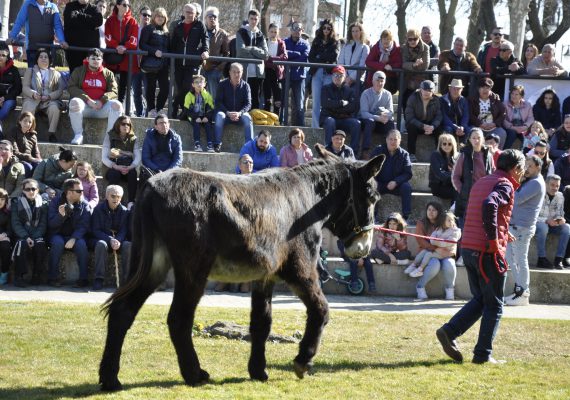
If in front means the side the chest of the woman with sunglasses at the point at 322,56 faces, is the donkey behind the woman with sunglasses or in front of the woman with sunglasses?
in front

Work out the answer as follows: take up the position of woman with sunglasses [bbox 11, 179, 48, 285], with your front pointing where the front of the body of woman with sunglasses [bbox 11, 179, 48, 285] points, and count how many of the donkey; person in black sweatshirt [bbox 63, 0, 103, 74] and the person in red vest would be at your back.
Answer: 1

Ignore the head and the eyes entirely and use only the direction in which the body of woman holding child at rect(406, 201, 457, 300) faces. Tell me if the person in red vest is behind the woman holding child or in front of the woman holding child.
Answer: in front

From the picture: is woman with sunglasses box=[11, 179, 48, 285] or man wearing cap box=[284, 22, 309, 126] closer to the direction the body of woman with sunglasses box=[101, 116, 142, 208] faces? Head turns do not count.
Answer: the woman with sunglasses

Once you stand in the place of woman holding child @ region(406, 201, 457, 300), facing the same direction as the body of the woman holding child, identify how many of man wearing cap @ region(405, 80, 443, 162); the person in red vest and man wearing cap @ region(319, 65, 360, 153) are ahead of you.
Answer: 1

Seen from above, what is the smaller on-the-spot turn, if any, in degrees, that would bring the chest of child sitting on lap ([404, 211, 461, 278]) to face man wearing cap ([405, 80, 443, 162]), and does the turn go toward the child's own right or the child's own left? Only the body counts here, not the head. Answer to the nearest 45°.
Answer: approximately 135° to the child's own right

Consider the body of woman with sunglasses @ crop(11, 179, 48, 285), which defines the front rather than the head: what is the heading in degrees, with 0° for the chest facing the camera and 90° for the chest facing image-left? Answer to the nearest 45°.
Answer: approximately 0°

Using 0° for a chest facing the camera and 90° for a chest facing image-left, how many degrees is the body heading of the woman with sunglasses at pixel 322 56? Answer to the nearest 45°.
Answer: approximately 0°

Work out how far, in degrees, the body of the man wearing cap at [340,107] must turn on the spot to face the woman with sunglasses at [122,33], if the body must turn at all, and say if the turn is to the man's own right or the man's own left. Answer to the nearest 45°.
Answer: approximately 90° to the man's own right

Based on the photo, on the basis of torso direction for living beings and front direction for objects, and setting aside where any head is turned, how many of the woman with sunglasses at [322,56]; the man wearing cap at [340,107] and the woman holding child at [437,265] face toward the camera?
3
